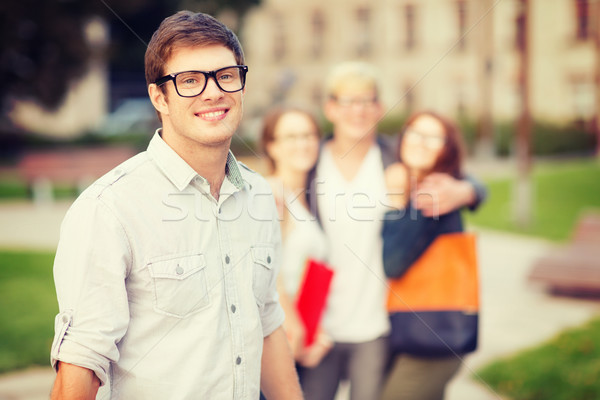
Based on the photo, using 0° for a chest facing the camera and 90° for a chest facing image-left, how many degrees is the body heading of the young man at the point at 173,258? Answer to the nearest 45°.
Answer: approximately 315°

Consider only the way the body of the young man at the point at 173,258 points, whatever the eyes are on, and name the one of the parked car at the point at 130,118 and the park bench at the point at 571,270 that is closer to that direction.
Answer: the park bench

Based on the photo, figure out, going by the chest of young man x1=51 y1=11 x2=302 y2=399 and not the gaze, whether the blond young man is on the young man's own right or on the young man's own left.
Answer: on the young man's own left

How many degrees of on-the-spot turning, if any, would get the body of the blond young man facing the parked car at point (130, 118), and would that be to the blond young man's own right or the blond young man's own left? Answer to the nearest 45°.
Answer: approximately 135° to the blond young man's own right

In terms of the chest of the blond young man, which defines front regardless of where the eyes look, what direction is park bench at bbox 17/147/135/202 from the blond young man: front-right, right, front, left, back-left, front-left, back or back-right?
back-right
